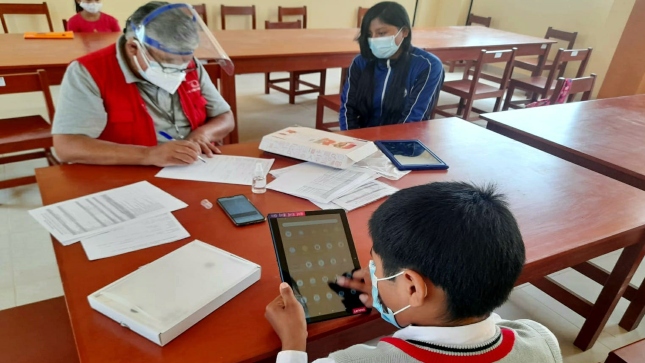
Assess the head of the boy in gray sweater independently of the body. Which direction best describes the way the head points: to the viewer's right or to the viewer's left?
to the viewer's left

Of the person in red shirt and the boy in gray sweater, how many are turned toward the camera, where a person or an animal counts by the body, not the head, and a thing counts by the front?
1

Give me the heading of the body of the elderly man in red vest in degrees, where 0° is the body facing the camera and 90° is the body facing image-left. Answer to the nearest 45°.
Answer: approximately 315°

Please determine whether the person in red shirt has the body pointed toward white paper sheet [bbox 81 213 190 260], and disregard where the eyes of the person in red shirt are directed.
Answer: yes

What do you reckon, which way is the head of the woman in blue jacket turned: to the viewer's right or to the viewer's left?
to the viewer's left

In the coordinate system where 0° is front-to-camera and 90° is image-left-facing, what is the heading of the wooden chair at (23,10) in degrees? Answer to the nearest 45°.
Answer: approximately 0°

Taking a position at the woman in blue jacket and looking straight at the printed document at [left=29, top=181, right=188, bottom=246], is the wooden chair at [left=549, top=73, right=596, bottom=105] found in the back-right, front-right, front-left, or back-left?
back-left

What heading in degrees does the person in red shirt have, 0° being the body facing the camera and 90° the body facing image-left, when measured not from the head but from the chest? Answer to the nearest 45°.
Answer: approximately 0°
